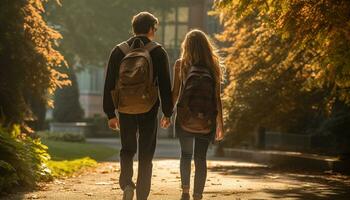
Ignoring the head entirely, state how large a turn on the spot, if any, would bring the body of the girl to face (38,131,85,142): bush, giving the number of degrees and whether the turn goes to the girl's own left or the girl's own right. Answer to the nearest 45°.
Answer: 0° — they already face it

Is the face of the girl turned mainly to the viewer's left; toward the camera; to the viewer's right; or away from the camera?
away from the camera

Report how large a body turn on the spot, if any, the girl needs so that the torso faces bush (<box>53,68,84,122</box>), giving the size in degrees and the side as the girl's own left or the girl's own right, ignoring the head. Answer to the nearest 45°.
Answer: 0° — they already face it

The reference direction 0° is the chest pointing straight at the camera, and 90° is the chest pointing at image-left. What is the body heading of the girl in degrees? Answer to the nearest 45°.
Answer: approximately 180°
